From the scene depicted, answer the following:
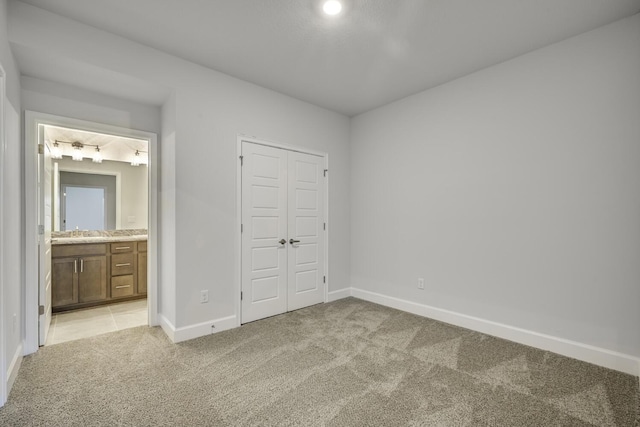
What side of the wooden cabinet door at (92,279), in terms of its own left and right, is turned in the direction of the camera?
front

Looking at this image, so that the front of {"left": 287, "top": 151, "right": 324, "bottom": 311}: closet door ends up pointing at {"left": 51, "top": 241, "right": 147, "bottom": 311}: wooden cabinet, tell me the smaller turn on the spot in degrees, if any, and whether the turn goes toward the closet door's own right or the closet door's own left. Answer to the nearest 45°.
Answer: approximately 135° to the closet door's own right

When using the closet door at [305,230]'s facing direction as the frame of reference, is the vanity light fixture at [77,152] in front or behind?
behind

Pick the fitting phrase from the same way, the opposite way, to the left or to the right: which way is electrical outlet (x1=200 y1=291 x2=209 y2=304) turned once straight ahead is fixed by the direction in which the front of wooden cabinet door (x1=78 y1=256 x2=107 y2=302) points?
the same way

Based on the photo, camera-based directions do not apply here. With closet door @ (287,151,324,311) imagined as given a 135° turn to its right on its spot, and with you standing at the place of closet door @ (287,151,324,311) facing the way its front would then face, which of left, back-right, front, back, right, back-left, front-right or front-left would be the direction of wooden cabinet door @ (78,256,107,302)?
front

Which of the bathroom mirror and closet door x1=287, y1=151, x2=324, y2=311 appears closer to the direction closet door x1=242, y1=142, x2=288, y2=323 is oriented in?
the closet door

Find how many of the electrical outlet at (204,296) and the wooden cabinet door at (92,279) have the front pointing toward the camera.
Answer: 2

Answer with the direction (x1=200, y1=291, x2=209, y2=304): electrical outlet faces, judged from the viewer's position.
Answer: facing the viewer

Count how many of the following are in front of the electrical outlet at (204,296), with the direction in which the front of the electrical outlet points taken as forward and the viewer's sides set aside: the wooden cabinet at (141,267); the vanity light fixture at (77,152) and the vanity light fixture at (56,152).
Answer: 0

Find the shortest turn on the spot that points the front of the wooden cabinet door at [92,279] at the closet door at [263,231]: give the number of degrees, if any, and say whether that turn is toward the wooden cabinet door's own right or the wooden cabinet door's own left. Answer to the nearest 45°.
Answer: approximately 45° to the wooden cabinet door's own left

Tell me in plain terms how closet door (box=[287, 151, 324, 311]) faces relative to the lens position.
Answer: facing the viewer and to the right of the viewer
